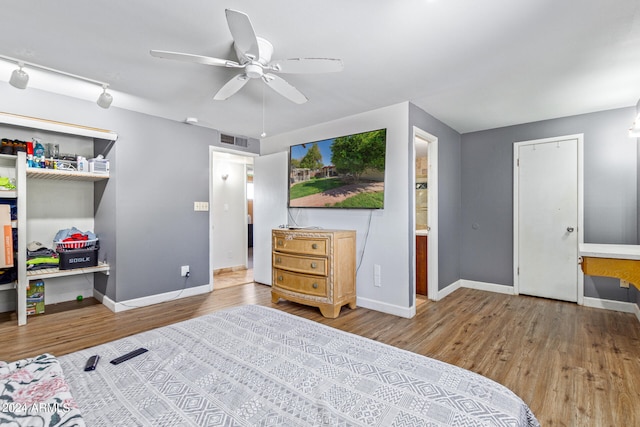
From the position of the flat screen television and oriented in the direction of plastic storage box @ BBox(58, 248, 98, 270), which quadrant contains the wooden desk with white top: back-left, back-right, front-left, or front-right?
back-left

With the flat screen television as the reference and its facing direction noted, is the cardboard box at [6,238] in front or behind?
in front

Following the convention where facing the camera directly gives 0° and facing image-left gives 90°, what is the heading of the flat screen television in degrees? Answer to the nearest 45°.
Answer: approximately 45°

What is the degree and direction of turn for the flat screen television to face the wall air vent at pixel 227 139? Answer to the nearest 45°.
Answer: approximately 45° to its right

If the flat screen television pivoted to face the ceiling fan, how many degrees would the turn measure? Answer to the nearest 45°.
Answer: approximately 45° to its left

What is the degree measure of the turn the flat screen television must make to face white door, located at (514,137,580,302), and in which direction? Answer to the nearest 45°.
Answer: approximately 135° to its left

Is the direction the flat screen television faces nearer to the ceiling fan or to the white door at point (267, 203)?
the ceiling fan

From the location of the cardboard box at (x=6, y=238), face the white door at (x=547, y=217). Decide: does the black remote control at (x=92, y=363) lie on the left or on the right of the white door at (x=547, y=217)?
right

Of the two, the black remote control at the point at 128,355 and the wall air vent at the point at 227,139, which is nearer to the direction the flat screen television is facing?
the black remote control

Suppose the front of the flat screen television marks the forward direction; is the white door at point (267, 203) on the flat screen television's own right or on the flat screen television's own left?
on the flat screen television's own right

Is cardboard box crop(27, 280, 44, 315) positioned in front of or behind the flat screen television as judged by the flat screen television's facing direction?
in front

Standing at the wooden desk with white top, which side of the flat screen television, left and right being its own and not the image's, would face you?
left
